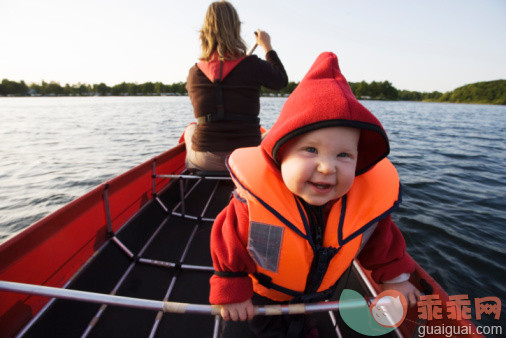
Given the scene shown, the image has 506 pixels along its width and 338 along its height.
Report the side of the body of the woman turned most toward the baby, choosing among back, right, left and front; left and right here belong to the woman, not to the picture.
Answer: back

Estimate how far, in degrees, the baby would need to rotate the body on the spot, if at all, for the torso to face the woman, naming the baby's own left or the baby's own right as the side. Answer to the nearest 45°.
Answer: approximately 135° to the baby's own right

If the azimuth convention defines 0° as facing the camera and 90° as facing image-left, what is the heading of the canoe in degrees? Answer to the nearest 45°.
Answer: approximately 180°

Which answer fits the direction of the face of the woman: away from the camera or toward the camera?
away from the camera

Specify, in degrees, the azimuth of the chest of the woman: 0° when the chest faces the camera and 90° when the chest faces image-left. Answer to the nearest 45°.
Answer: approximately 180°

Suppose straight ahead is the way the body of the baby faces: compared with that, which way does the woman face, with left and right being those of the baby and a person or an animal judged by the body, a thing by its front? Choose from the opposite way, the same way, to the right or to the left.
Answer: the opposite way
